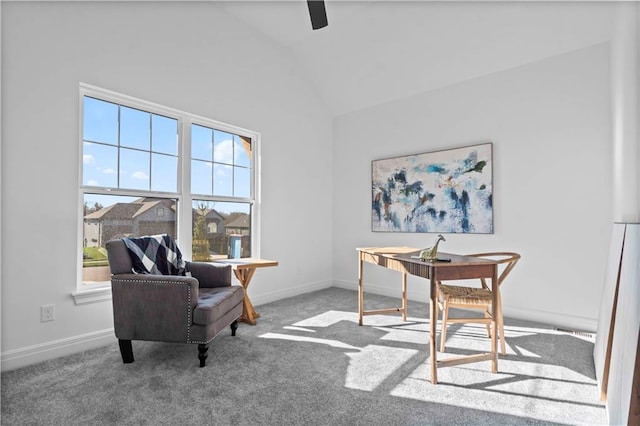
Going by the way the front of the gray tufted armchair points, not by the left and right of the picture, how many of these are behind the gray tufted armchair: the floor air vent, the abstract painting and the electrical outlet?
1

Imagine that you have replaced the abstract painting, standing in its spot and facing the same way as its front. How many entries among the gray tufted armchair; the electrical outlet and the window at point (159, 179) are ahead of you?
3

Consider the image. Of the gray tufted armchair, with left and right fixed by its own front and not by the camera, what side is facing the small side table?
left

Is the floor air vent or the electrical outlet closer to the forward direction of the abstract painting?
the electrical outlet

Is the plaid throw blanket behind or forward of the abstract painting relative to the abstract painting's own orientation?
forward

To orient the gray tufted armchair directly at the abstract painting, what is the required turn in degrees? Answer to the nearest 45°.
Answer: approximately 45° to its left

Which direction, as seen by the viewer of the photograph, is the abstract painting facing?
facing the viewer and to the left of the viewer

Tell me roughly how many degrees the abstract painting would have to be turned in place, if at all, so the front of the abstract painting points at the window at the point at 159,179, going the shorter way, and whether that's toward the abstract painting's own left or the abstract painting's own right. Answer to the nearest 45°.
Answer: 0° — it already faces it

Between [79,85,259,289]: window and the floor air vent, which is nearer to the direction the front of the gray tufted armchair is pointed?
the floor air vent

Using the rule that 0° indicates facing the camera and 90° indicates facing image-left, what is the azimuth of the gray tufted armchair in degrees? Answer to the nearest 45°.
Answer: approximately 315°
